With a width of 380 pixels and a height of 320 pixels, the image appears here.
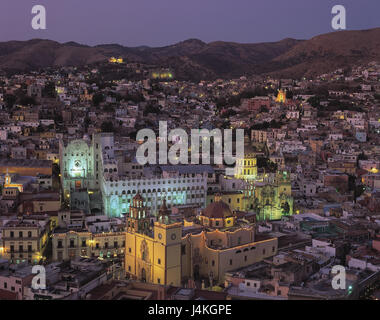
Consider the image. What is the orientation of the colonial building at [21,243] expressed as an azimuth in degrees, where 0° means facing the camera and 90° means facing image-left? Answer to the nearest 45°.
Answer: approximately 0°

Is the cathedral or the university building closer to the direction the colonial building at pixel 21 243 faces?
the cathedral

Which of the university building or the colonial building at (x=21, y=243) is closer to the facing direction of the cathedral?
the colonial building

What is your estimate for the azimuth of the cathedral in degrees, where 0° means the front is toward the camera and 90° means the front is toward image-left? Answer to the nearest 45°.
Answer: approximately 45°

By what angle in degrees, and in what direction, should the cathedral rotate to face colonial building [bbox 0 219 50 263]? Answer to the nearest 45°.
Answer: approximately 45° to its right

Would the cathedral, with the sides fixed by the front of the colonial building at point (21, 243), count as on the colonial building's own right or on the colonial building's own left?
on the colonial building's own left

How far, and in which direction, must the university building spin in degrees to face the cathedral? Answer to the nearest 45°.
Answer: approximately 45° to its left
